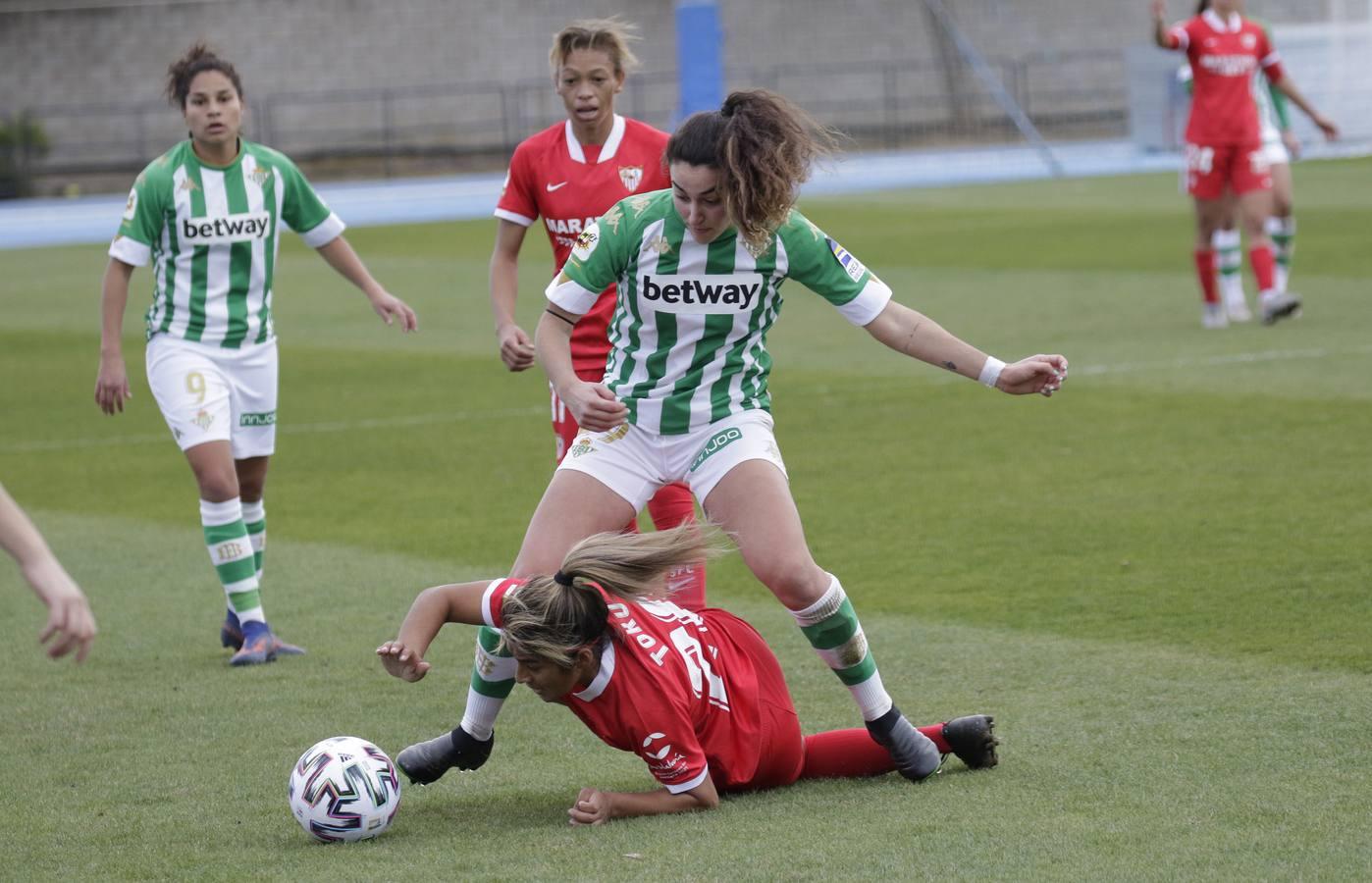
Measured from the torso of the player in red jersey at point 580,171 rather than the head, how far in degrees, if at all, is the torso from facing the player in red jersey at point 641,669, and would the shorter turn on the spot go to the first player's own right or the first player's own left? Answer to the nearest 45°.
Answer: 0° — they already face them

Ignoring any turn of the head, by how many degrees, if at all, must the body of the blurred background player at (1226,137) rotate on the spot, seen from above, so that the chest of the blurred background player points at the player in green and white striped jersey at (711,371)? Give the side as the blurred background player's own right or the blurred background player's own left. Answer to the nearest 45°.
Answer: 0° — they already face them

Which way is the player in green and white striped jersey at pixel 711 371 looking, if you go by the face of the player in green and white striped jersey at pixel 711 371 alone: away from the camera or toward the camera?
toward the camera

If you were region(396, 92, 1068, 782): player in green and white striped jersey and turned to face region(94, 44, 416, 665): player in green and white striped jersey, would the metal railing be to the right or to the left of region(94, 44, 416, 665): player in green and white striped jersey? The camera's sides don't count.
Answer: right

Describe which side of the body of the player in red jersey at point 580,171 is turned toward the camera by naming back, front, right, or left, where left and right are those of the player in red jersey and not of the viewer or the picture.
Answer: front

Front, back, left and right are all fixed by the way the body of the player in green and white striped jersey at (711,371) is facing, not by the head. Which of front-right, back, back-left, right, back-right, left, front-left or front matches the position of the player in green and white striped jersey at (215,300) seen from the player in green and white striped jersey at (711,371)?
back-right

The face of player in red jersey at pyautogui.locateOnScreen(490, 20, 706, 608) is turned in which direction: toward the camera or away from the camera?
toward the camera

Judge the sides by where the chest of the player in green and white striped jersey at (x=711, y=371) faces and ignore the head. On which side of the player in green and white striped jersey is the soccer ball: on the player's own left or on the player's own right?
on the player's own right

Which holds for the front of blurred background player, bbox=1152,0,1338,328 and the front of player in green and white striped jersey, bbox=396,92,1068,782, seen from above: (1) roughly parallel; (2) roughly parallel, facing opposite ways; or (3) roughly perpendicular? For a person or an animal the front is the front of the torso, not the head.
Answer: roughly parallel

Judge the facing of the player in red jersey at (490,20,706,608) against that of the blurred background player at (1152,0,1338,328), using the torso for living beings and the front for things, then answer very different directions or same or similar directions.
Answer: same or similar directions

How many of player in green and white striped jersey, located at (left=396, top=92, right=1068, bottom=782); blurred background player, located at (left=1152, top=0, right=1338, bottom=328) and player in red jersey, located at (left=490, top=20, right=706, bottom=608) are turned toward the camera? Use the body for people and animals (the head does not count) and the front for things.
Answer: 3

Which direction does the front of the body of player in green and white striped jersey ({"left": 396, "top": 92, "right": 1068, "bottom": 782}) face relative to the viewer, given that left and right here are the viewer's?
facing the viewer

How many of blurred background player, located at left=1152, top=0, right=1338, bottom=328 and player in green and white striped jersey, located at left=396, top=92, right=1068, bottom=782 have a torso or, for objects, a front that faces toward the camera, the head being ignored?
2

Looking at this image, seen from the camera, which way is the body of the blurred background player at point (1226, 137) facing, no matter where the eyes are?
toward the camera

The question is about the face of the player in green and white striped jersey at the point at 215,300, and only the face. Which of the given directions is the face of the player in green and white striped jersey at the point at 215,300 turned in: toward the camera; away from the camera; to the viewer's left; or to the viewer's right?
toward the camera

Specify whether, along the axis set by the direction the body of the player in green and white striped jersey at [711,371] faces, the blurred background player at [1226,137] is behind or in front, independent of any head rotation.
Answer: behind
